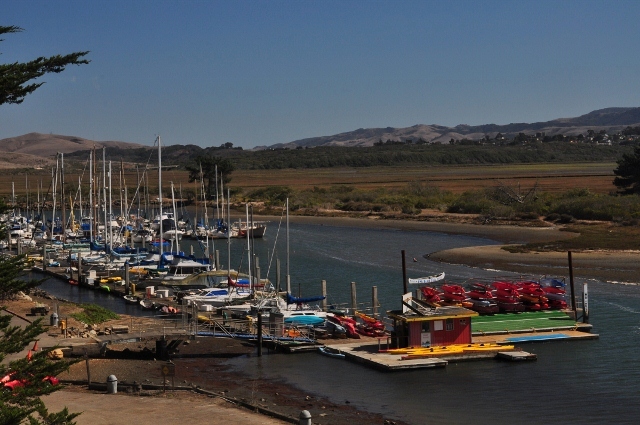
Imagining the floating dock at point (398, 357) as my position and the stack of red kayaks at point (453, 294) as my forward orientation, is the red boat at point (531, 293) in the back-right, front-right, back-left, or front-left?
front-right

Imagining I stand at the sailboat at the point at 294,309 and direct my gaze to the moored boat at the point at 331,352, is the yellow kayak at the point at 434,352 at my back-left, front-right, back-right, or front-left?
front-left

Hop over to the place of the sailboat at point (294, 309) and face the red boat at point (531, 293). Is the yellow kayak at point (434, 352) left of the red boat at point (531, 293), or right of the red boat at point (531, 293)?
right
